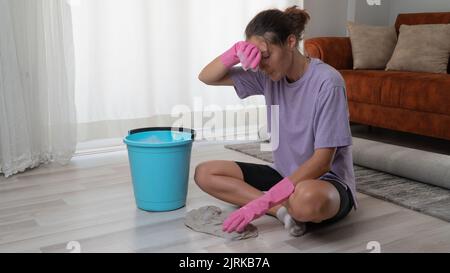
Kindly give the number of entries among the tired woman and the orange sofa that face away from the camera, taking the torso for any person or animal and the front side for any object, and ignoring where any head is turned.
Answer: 0

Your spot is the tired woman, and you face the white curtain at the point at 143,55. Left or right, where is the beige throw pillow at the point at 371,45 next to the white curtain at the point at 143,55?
right

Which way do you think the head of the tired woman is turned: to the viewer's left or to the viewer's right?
to the viewer's left

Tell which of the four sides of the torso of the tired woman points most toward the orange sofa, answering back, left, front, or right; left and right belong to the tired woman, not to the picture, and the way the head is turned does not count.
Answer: back

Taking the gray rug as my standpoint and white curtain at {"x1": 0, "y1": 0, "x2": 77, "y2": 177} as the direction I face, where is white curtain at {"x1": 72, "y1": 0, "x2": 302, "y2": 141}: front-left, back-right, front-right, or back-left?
front-right

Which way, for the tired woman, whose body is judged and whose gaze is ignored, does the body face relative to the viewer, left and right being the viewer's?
facing the viewer and to the left of the viewer

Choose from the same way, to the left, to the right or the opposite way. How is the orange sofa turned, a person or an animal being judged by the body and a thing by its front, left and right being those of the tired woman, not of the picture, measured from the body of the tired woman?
the same way

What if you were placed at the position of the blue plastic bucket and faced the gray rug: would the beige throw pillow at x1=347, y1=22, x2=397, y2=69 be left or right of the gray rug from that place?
left

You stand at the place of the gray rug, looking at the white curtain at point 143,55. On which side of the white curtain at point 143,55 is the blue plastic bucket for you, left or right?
left

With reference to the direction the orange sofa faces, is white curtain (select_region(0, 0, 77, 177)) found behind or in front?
in front
